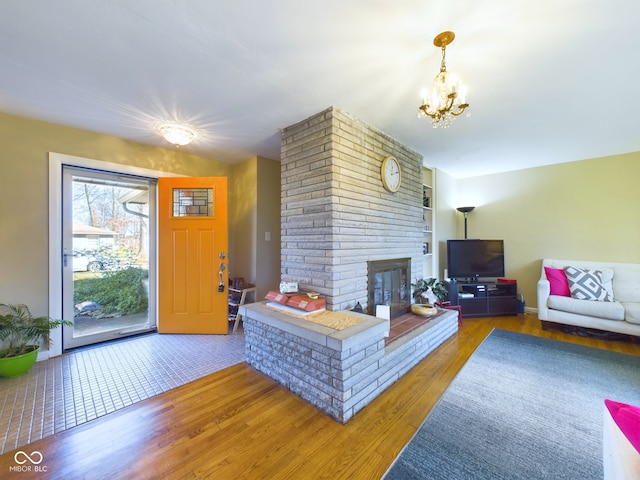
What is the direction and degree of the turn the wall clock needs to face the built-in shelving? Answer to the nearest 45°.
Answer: approximately 135° to its left

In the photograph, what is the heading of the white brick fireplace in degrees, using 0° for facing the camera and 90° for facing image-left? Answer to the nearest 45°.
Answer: approximately 315°

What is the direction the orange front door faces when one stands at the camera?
facing the viewer

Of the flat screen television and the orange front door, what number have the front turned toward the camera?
2

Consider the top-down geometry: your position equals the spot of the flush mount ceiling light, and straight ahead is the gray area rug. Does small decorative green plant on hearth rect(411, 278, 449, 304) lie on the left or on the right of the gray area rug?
left

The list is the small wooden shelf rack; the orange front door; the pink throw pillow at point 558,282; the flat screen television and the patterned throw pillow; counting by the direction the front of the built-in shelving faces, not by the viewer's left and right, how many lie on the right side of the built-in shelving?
2

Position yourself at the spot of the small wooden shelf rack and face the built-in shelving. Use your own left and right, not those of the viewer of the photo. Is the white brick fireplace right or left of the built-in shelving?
right

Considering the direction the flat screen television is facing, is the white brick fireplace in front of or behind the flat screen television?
in front

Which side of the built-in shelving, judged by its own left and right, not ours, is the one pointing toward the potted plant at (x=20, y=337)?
right

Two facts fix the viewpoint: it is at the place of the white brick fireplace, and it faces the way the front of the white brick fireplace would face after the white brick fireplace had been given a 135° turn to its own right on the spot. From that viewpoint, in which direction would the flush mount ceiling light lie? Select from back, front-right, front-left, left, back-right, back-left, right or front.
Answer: front

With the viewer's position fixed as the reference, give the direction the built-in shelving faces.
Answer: facing the viewer and to the right of the viewer
